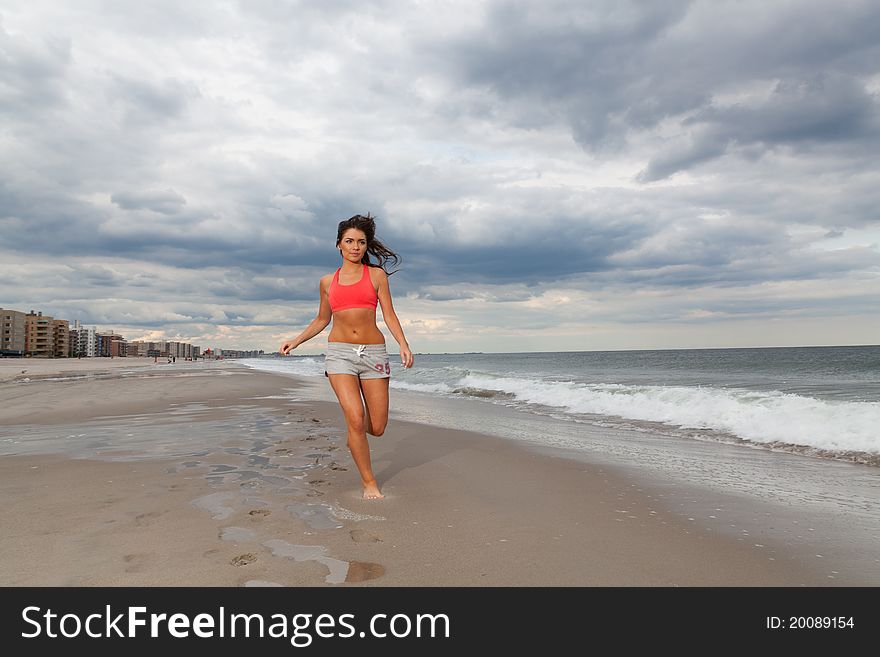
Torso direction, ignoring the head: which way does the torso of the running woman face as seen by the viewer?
toward the camera
